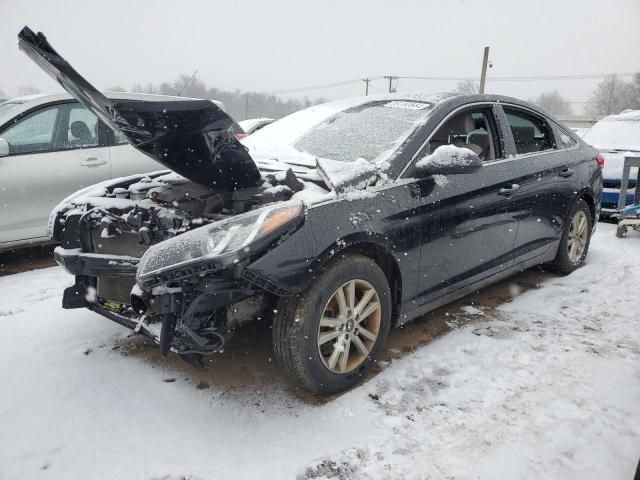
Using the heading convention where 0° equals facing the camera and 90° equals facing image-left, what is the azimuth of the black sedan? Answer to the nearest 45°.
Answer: approximately 45°

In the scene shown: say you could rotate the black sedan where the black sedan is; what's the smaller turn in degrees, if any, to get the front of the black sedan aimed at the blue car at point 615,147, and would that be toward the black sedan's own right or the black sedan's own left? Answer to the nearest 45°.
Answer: approximately 180°
